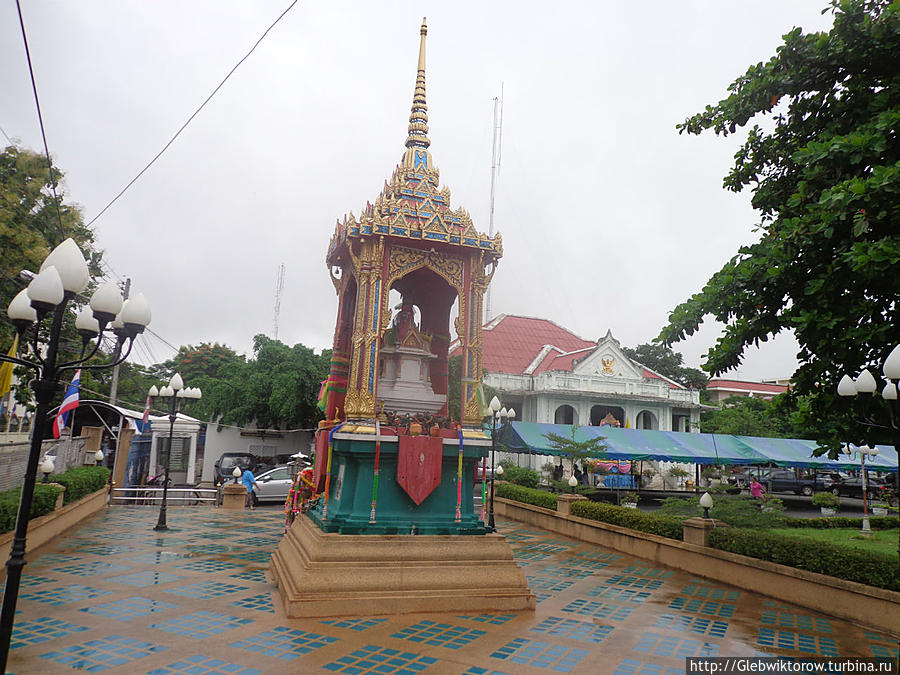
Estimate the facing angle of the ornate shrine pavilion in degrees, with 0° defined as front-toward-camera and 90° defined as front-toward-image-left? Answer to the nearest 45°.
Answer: approximately 0°

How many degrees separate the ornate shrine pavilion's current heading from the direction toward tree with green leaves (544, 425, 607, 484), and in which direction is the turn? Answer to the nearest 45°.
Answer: approximately 135° to its left

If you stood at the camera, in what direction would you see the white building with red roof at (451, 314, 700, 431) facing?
facing the viewer and to the right of the viewer

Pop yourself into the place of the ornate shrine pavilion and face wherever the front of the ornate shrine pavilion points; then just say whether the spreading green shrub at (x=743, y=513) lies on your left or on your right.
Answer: on your left

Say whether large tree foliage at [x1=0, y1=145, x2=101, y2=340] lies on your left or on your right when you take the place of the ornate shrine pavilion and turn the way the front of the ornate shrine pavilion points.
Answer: on your right

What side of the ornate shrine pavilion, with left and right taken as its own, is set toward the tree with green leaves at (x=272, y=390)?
back

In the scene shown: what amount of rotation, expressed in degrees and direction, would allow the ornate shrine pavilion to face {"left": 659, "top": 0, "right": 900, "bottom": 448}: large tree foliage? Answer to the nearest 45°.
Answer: approximately 45° to its left

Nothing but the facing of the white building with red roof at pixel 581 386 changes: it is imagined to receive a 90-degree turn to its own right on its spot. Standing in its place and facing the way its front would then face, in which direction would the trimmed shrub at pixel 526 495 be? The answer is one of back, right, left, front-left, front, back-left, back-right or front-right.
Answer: front-left

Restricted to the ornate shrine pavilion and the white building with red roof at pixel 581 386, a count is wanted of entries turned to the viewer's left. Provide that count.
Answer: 0

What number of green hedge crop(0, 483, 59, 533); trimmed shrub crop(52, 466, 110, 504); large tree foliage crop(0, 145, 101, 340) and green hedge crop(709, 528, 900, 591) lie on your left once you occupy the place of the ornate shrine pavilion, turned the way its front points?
1

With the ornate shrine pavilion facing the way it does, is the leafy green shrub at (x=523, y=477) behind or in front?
behind

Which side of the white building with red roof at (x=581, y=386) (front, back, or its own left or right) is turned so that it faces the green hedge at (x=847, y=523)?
front

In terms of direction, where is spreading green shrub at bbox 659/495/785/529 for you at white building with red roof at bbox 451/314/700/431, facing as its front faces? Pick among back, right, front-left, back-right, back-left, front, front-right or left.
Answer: front-right

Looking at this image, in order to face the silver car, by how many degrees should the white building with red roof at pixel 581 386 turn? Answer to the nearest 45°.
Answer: approximately 90° to its right
